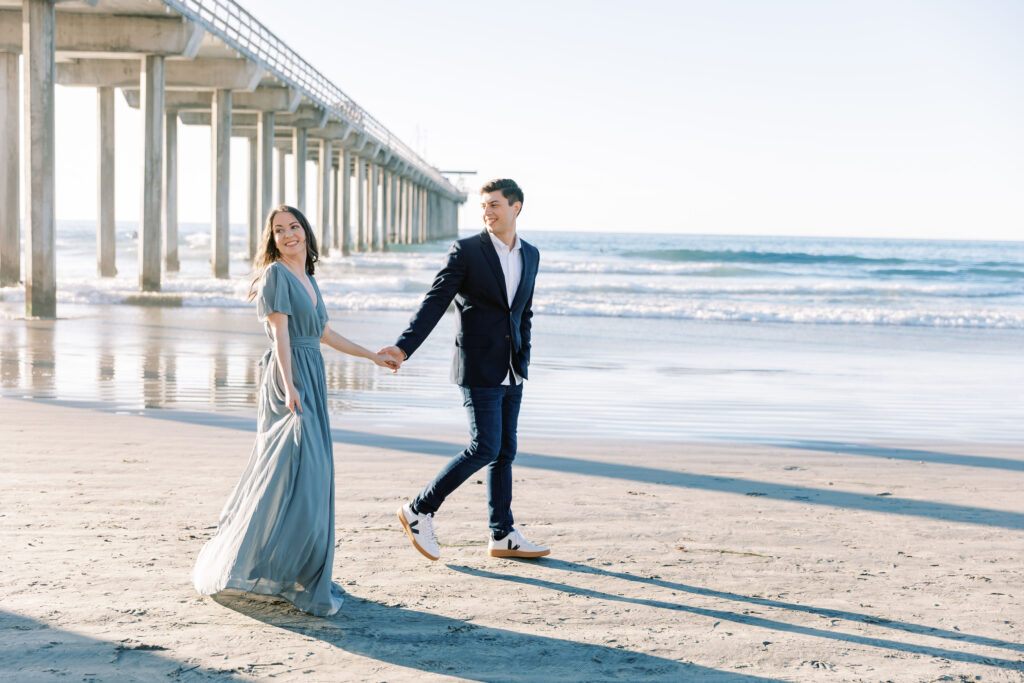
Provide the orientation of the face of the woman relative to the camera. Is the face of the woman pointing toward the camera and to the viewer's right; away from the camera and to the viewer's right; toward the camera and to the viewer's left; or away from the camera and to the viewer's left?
toward the camera and to the viewer's right

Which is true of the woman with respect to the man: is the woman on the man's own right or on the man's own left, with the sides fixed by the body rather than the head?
on the man's own right

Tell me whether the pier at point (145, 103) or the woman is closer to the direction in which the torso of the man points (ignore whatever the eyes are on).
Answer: the woman

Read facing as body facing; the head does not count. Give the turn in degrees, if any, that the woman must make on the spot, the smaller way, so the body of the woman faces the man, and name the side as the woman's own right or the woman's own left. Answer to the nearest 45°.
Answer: approximately 90° to the woman's own left
